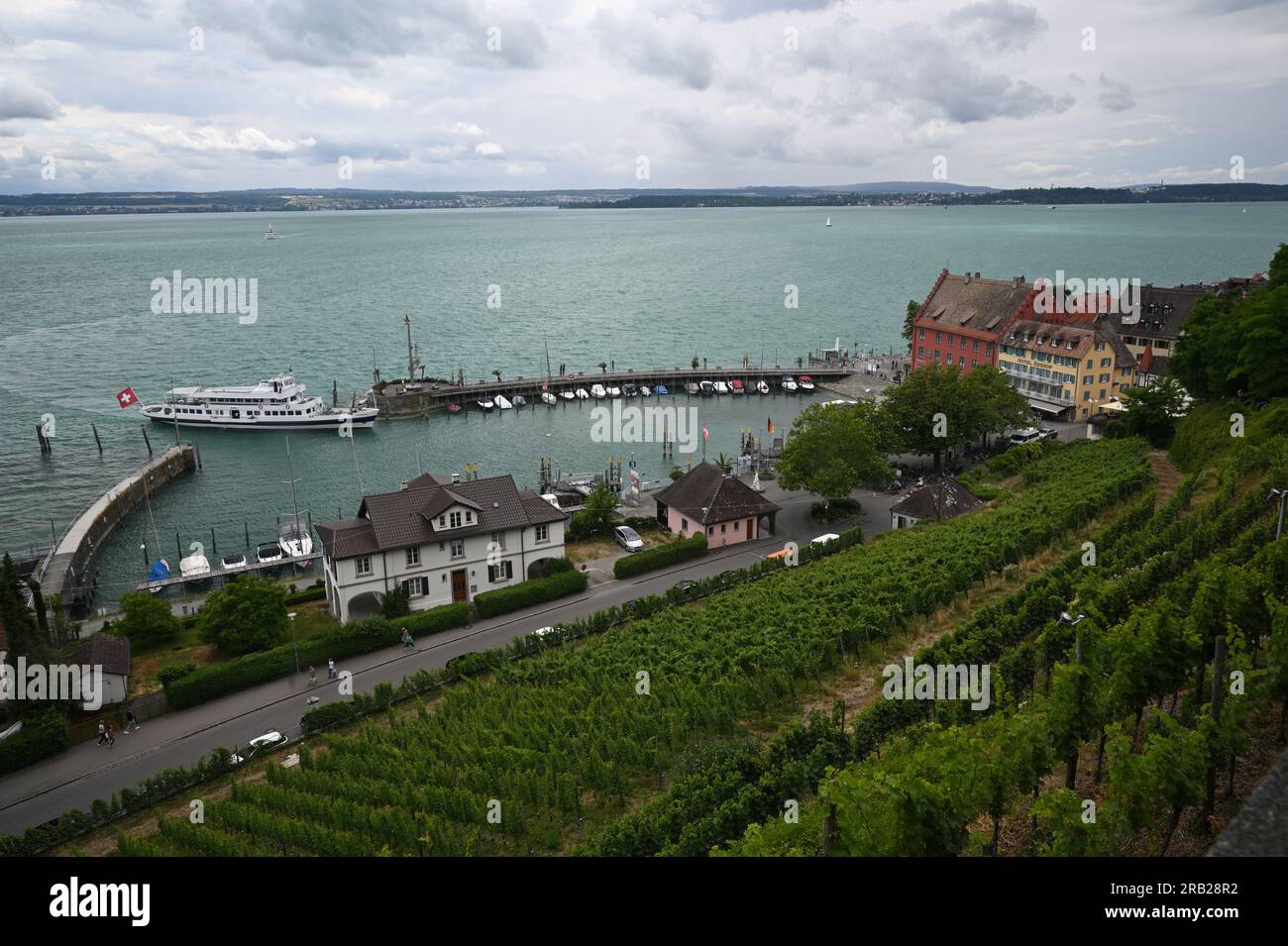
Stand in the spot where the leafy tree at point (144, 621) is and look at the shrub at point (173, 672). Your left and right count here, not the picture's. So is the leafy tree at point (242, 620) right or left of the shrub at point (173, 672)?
left

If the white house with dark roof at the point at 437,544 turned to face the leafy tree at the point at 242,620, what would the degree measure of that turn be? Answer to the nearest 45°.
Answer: approximately 45° to its right

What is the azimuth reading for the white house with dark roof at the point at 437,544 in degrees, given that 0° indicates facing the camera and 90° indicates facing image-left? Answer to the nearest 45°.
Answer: approximately 0°

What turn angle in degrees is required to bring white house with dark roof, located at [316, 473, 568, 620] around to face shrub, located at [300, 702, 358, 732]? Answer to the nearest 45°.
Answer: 0° — it already faces it

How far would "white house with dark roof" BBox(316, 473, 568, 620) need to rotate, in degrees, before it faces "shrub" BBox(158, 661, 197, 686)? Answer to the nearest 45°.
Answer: approximately 45° to its right

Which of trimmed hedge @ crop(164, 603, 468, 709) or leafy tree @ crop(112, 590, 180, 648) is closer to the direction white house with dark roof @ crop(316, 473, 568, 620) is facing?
the trimmed hedge

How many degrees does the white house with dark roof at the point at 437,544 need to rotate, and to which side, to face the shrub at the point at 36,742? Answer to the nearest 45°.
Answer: approximately 45° to its right

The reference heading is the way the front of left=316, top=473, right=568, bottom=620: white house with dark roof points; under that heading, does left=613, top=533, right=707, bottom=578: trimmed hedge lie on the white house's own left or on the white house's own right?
on the white house's own left

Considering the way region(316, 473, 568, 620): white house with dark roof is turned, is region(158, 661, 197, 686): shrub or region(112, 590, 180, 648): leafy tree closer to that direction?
the shrub
